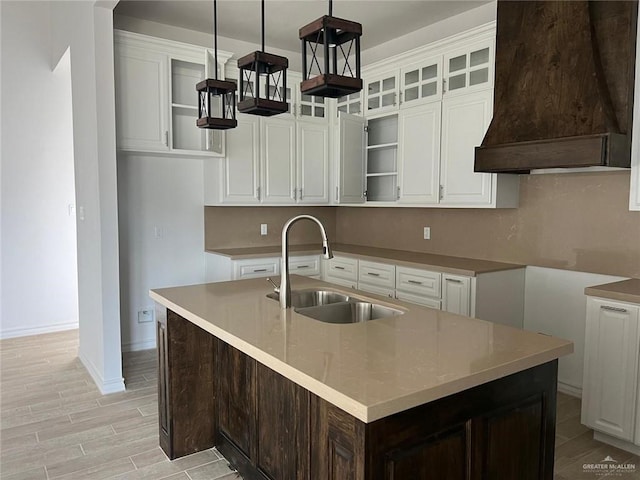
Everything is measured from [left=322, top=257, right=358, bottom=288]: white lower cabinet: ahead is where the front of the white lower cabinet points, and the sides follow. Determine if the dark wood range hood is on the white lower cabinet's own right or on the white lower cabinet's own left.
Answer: on the white lower cabinet's own left

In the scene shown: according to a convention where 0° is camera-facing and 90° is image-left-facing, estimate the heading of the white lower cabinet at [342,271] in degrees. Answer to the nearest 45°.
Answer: approximately 45°

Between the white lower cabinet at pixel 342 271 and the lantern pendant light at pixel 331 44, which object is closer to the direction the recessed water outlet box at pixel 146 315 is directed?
the lantern pendant light

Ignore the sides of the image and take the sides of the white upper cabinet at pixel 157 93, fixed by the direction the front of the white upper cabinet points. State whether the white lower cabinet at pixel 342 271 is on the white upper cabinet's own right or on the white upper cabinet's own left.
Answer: on the white upper cabinet's own left

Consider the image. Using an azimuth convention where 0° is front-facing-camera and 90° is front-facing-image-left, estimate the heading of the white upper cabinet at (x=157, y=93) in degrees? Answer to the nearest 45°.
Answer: approximately 315°

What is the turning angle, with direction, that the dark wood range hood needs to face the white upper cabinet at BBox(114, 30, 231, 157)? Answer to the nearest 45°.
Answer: approximately 45° to its right

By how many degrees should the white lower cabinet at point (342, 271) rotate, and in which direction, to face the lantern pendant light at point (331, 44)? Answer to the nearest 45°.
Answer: approximately 45° to its left
